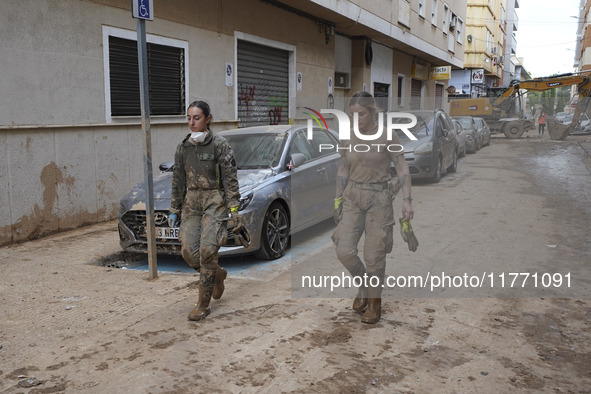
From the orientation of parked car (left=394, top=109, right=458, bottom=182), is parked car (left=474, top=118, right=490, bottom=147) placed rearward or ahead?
rearward

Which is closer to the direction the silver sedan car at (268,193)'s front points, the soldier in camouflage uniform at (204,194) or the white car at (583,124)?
the soldier in camouflage uniform

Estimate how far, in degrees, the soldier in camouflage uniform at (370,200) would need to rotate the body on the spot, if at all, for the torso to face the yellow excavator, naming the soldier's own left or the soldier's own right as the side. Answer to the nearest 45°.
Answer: approximately 180°

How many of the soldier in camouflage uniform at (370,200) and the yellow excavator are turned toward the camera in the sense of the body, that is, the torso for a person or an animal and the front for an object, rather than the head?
1

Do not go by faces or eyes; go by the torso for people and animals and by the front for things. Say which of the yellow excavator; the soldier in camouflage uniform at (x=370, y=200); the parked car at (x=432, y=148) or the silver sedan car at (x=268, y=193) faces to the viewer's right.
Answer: the yellow excavator

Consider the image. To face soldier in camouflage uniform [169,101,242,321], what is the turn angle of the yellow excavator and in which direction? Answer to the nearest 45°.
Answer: approximately 90° to its right

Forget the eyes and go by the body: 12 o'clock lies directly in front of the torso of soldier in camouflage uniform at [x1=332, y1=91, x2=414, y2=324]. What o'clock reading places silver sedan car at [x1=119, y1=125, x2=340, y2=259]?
The silver sedan car is roughly at 5 o'clock from the soldier in camouflage uniform.

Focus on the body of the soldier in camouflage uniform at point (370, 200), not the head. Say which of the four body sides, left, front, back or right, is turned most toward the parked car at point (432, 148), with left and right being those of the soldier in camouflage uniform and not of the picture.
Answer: back

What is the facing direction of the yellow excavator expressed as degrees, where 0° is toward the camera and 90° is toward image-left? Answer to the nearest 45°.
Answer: approximately 270°

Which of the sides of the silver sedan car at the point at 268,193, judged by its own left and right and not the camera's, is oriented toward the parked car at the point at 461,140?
back

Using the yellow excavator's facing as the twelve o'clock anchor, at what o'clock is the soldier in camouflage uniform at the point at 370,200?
The soldier in camouflage uniform is roughly at 3 o'clock from the yellow excavator.
